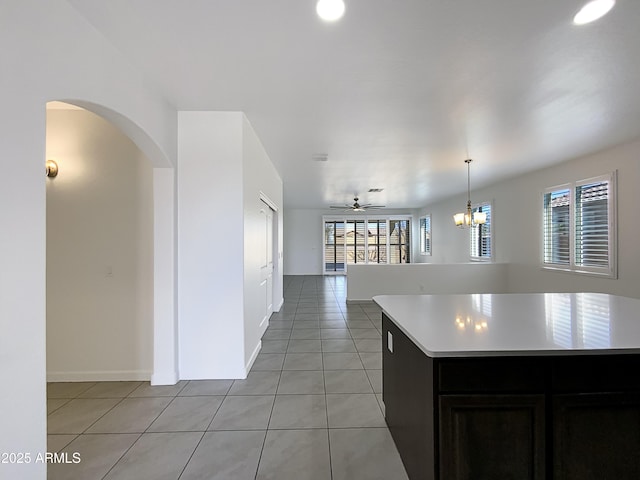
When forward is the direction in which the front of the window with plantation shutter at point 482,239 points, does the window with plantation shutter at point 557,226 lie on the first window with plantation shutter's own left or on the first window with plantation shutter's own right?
on the first window with plantation shutter's own left

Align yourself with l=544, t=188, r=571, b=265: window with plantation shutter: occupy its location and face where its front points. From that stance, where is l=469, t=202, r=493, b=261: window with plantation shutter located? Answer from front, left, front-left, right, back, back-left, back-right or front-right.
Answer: right

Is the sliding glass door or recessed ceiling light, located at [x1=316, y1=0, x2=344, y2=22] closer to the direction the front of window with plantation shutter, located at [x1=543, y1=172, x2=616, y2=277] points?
the recessed ceiling light

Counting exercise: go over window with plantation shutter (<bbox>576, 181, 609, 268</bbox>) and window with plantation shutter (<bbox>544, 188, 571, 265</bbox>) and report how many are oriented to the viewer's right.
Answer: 0

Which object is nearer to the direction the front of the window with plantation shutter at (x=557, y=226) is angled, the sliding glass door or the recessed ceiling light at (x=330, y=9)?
the recessed ceiling light

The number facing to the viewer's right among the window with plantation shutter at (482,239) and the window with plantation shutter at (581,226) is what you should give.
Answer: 0

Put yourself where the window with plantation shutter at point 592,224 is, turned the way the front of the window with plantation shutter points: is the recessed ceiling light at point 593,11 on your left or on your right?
on your left

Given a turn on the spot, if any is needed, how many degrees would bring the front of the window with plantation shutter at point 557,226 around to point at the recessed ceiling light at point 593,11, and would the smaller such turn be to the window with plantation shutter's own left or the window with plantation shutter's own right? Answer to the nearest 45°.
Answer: approximately 45° to the window with plantation shutter's own left

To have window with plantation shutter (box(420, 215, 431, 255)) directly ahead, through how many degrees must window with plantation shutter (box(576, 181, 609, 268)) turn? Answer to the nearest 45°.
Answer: approximately 90° to its right

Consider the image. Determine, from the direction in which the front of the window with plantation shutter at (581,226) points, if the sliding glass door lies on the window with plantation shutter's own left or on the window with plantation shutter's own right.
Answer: on the window with plantation shutter's own right

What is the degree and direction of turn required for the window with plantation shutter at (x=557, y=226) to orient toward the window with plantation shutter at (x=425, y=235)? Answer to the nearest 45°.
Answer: approximately 90° to its right

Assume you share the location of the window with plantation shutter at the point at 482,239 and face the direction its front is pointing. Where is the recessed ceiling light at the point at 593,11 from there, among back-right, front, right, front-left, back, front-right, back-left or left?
front-left

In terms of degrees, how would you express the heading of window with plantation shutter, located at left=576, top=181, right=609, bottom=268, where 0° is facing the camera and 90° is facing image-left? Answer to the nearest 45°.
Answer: approximately 45°

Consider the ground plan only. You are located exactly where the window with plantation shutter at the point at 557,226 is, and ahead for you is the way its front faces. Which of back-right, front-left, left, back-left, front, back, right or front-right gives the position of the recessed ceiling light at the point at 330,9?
front-left
